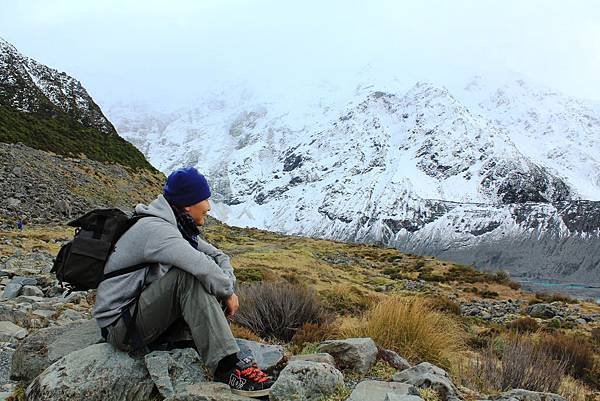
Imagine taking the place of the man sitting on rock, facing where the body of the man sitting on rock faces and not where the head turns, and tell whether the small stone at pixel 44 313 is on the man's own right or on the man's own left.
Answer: on the man's own left

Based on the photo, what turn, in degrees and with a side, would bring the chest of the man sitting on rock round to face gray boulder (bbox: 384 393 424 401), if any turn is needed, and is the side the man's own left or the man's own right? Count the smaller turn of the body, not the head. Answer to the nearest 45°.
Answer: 0° — they already face it

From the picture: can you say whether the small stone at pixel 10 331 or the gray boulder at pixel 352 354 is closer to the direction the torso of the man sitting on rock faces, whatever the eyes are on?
the gray boulder

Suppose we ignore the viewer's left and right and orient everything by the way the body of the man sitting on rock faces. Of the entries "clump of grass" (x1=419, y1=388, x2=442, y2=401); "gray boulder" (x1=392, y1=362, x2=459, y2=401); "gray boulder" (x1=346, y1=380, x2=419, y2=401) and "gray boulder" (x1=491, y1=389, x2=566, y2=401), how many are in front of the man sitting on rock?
4

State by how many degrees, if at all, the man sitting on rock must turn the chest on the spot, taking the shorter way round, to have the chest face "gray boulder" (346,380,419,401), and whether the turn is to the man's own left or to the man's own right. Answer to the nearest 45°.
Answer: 0° — they already face it

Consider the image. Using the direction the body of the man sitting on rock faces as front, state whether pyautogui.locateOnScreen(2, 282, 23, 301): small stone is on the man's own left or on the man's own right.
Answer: on the man's own left

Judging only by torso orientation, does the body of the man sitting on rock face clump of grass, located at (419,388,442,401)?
yes

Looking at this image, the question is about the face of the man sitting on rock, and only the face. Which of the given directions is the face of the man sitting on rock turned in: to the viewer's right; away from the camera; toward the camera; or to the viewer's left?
to the viewer's right

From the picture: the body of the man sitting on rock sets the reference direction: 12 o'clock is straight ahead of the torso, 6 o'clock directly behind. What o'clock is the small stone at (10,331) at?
The small stone is roughly at 8 o'clock from the man sitting on rock.

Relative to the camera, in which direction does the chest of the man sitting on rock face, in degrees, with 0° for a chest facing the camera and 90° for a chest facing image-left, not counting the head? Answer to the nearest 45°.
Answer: approximately 270°

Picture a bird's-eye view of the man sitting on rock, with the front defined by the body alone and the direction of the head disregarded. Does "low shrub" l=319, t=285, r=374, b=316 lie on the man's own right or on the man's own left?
on the man's own left
